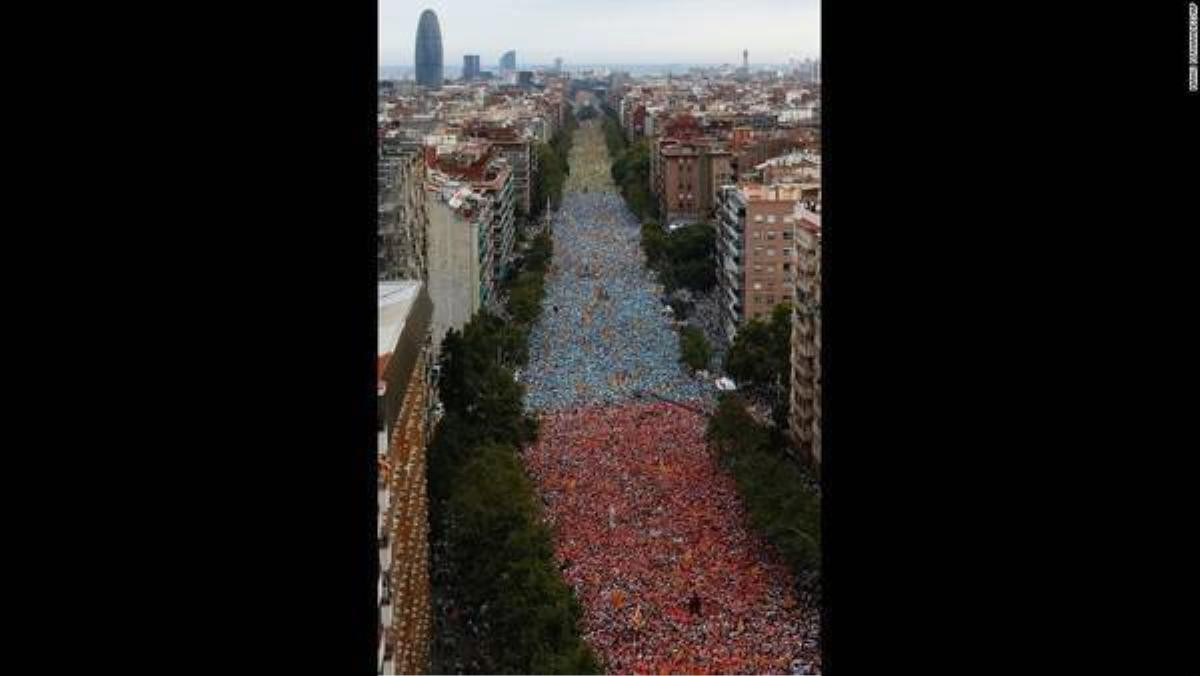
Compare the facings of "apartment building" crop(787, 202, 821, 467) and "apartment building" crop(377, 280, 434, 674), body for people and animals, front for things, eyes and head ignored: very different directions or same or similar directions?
very different directions

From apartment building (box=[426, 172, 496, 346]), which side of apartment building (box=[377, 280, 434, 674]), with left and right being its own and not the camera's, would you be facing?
left

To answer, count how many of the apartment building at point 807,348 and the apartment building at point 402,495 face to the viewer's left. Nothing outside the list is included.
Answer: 1

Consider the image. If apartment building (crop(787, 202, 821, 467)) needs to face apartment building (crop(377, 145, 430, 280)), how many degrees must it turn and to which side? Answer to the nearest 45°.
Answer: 0° — it already faces it

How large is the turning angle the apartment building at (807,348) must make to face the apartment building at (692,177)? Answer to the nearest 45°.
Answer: approximately 90° to its right

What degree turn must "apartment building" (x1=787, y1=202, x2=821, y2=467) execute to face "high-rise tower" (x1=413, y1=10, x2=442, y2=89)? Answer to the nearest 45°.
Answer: approximately 90° to its right

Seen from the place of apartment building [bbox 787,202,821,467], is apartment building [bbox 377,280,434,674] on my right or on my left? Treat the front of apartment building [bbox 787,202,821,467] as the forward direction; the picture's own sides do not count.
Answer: on my left

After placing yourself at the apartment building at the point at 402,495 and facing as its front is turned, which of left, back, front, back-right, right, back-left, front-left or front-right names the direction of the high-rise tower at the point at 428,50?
left

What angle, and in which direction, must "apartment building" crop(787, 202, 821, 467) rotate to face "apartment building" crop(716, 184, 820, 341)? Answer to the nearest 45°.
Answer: approximately 90° to its right

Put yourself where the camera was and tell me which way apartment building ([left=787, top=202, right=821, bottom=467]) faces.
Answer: facing to the left of the viewer

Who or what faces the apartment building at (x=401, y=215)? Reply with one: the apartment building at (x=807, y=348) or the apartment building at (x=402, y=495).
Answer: the apartment building at (x=807, y=348)

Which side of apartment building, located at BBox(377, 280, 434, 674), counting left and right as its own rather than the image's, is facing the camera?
right
